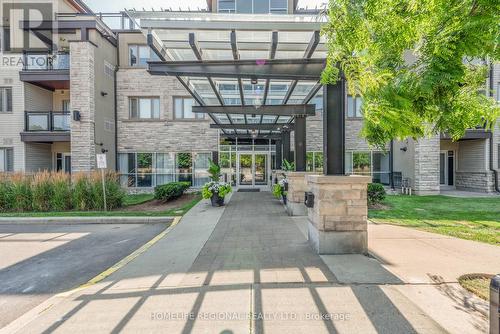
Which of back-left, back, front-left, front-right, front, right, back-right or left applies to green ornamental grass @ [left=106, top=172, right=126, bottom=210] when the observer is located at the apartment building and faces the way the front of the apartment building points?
front

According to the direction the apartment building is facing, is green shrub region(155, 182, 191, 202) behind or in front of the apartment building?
in front

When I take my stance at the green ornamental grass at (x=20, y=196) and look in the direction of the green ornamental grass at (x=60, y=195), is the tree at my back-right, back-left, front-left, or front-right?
front-right

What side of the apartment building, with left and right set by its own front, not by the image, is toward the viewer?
front

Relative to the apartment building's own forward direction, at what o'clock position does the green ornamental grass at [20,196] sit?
The green ornamental grass is roughly at 1 o'clock from the apartment building.

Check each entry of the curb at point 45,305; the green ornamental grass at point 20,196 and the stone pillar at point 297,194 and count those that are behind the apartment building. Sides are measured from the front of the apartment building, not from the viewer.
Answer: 0

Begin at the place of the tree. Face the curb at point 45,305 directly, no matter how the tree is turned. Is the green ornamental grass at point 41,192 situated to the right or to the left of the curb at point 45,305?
right

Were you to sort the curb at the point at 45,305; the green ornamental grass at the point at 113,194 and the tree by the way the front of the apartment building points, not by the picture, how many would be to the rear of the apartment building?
0

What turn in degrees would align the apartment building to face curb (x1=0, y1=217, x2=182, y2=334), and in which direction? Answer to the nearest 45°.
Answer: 0° — it already faces it

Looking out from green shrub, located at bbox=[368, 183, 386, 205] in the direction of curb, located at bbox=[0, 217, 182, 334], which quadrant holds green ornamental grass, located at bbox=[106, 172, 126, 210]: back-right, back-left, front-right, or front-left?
front-right

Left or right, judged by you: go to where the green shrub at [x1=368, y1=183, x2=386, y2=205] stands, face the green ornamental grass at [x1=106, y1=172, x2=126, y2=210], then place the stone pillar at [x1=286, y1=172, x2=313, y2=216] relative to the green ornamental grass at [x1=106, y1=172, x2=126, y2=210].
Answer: left

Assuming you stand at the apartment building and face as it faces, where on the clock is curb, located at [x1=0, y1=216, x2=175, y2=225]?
The curb is roughly at 12 o'clock from the apartment building.

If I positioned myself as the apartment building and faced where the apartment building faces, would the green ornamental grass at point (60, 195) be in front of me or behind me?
in front
